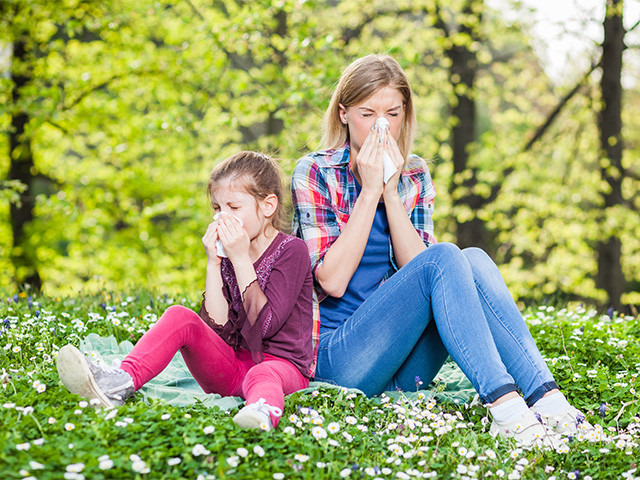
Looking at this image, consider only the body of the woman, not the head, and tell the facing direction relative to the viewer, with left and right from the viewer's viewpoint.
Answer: facing the viewer and to the right of the viewer

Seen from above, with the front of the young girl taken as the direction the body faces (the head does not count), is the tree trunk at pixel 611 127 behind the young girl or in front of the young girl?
behind

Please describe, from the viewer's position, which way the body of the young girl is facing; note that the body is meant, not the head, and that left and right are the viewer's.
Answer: facing the viewer and to the left of the viewer

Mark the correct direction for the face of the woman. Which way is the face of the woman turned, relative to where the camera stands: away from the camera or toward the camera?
toward the camera

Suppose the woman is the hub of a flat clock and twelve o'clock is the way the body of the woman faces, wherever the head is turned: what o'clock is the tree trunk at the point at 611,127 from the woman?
The tree trunk is roughly at 8 o'clock from the woman.

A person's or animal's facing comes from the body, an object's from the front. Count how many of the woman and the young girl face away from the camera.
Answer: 0

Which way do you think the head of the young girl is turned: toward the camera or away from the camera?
toward the camera

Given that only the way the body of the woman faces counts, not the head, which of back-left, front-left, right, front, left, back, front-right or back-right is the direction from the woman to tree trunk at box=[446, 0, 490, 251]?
back-left

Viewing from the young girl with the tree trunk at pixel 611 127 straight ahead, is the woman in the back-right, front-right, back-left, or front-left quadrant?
front-right
